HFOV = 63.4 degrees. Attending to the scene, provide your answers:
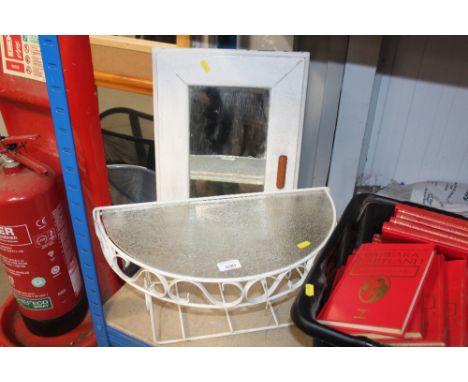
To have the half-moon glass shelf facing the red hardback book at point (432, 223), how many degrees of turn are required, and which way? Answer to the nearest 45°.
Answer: approximately 90° to its left

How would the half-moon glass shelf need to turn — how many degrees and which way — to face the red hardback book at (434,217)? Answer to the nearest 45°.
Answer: approximately 90° to its left

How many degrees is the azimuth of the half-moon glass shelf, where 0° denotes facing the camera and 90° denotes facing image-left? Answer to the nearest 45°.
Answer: approximately 0°
